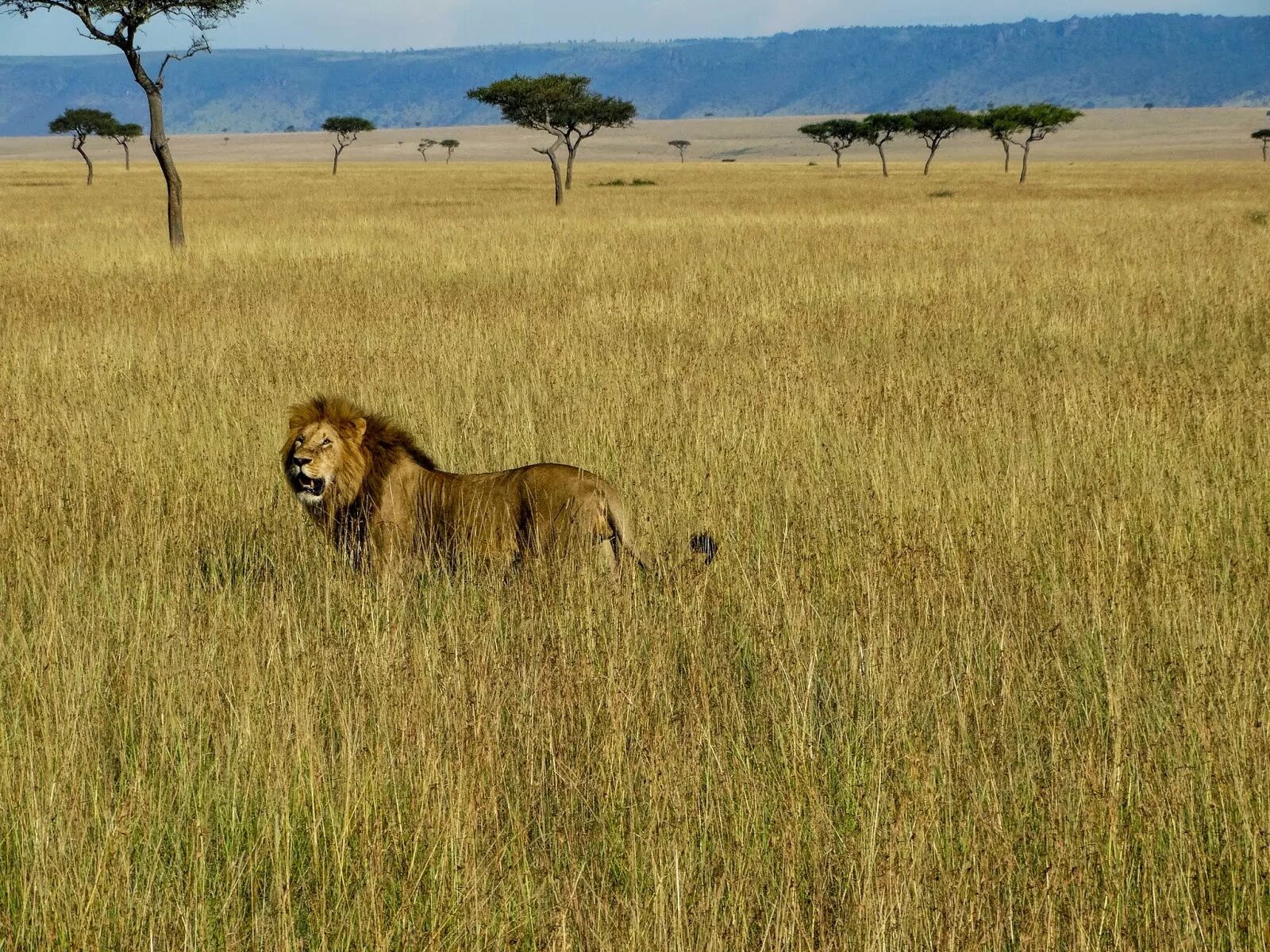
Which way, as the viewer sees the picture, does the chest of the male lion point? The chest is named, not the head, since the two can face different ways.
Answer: to the viewer's left
